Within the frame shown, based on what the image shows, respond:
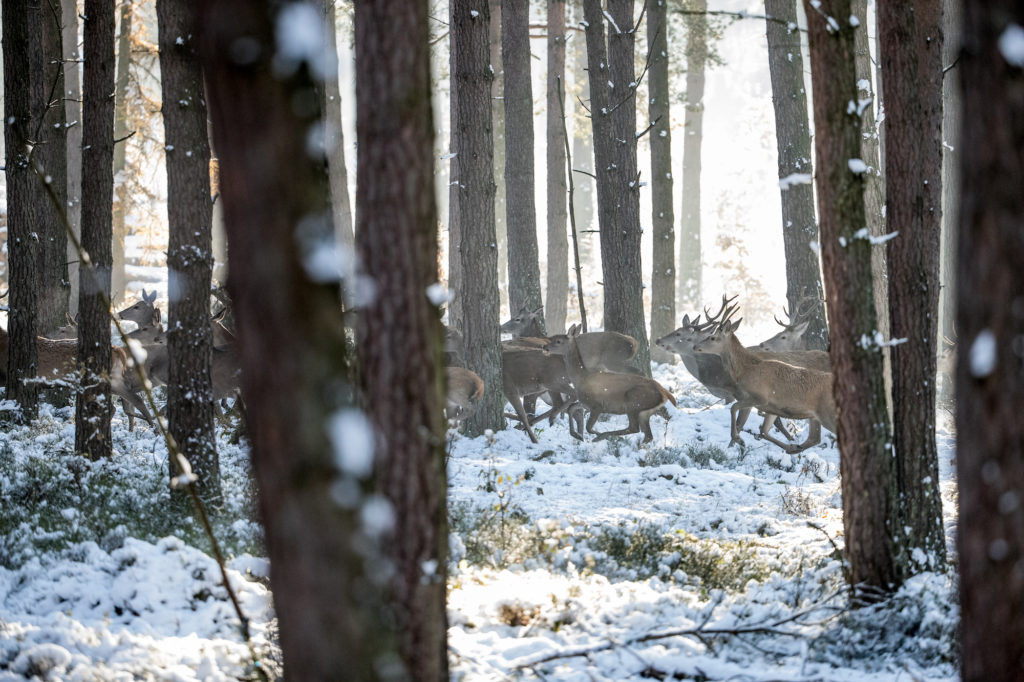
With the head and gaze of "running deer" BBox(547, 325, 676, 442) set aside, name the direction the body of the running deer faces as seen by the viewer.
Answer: to the viewer's left

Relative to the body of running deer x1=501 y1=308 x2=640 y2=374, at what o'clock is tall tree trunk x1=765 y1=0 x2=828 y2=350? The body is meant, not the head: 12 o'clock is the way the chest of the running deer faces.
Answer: The tall tree trunk is roughly at 5 o'clock from the running deer.

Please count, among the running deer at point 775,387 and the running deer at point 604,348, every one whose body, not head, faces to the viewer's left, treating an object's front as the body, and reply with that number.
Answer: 2

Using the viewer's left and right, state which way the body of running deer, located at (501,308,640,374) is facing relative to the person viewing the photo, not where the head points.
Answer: facing to the left of the viewer

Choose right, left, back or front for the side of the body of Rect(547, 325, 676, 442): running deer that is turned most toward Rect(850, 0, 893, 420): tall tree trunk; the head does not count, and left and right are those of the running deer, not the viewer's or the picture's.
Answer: back

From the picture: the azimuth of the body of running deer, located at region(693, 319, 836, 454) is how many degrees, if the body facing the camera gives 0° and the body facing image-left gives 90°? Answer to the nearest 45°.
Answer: approximately 90°

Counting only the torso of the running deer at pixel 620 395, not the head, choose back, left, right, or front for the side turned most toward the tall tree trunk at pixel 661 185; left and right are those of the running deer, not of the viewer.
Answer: right

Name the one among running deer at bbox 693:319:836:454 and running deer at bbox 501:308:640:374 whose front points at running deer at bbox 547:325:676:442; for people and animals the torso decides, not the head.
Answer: running deer at bbox 693:319:836:454

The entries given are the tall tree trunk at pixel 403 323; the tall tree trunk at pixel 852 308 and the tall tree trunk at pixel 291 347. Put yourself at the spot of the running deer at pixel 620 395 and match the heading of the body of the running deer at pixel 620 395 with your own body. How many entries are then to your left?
3

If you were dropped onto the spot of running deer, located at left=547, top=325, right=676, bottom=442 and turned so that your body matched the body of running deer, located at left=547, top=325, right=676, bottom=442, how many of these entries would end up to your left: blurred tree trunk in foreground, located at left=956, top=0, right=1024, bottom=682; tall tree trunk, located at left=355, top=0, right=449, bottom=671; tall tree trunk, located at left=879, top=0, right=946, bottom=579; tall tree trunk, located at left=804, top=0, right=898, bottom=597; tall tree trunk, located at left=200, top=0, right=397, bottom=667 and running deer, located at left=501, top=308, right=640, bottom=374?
5

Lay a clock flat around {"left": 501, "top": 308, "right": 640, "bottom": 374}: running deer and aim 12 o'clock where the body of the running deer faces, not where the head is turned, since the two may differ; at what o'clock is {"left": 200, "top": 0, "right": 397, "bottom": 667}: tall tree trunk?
The tall tree trunk is roughly at 9 o'clock from the running deer.
